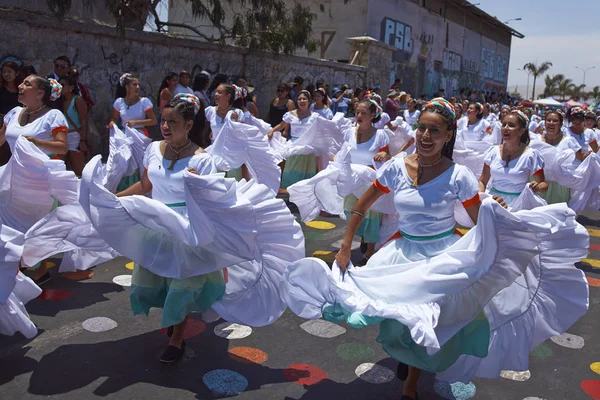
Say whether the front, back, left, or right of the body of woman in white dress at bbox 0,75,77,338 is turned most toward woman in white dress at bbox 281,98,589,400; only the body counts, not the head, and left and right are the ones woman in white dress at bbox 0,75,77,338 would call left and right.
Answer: left

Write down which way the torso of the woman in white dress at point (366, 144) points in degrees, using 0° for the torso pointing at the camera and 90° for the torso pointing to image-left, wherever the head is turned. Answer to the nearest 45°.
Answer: approximately 45°

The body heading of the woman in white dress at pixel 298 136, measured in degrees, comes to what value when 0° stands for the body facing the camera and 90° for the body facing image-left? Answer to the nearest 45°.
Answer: approximately 0°

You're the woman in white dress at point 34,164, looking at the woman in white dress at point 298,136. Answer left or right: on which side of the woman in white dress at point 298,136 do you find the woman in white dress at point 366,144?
right

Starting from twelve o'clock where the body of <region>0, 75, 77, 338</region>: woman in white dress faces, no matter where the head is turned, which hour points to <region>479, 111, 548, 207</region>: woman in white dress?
<region>479, 111, 548, 207</region>: woman in white dress is roughly at 8 o'clock from <region>0, 75, 77, 338</region>: woman in white dress.

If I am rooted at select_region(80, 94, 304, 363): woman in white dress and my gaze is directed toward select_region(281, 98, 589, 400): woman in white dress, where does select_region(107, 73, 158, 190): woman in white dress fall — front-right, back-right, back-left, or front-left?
back-left

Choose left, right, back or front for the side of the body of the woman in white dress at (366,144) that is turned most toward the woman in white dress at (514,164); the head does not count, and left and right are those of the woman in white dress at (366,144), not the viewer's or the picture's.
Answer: left

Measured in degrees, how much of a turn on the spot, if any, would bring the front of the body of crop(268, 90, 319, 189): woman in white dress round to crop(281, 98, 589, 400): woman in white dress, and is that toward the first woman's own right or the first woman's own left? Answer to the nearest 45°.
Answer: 0° — they already face them

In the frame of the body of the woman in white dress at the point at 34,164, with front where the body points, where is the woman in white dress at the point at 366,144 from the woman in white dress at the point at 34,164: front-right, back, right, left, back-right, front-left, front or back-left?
back-left

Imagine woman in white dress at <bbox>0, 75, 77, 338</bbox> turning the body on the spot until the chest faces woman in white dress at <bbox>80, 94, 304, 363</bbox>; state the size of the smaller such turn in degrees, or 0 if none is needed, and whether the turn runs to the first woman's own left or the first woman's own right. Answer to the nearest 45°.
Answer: approximately 90° to the first woman's own left
